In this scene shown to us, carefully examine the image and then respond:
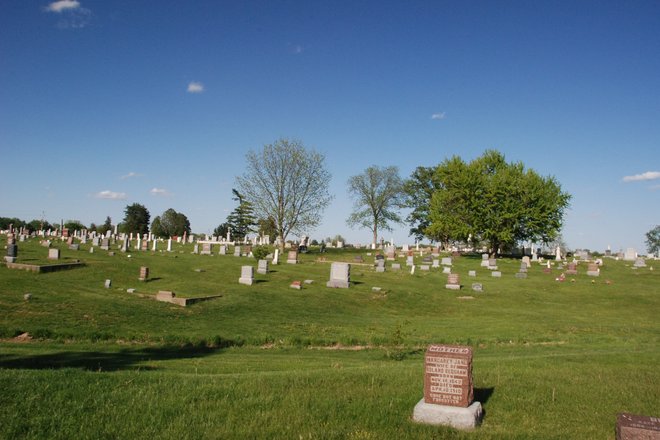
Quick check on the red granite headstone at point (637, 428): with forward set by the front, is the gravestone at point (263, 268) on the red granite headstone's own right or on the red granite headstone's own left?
on the red granite headstone's own right

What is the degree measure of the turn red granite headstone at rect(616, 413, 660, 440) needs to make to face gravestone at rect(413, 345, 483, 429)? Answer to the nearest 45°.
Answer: approximately 90° to its right

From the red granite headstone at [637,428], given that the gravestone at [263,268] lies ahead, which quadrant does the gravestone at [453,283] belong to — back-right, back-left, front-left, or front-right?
front-right

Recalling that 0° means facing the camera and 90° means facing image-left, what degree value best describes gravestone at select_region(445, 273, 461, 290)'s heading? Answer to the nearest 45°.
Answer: approximately 0°

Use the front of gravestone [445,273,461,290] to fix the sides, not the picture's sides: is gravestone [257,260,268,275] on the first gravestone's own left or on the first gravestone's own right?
on the first gravestone's own right

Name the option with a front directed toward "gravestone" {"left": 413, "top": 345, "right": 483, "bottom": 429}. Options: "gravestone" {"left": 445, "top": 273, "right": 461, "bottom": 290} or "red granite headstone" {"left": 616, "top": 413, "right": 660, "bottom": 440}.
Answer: "gravestone" {"left": 445, "top": 273, "right": 461, "bottom": 290}

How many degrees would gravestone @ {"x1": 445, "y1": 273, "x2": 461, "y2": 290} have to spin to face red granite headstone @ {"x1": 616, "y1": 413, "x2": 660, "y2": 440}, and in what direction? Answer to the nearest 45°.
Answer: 0° — it already faces it

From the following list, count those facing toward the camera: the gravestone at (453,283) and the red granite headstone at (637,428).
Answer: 2

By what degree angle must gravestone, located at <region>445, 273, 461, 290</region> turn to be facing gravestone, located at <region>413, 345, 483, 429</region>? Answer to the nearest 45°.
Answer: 0° — it already faces it

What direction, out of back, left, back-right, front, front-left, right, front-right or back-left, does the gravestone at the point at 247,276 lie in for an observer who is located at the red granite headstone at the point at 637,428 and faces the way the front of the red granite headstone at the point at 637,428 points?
back-right

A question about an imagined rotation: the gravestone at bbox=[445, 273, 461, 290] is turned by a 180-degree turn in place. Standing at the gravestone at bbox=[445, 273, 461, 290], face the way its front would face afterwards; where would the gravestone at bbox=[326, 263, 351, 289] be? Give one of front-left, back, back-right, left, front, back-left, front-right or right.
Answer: back-left

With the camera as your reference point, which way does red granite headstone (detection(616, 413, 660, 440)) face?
facing the viewer
